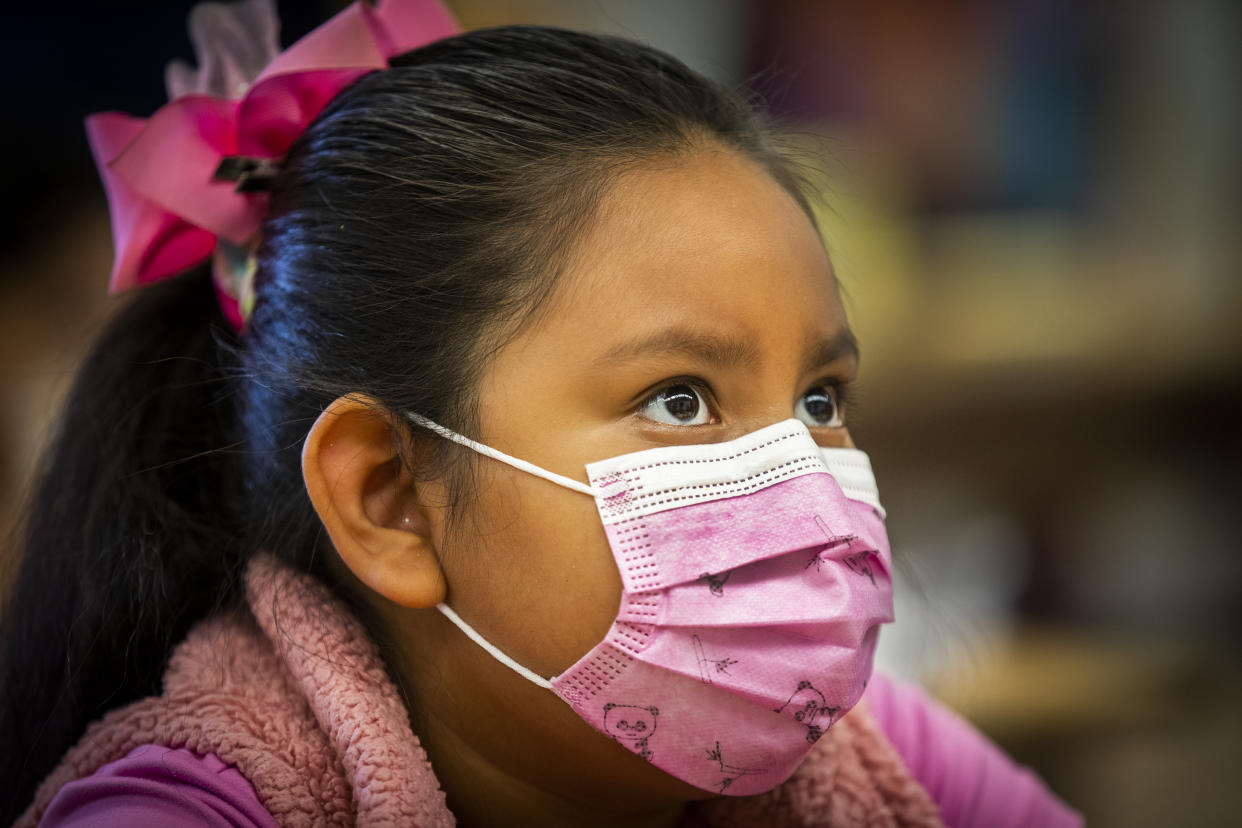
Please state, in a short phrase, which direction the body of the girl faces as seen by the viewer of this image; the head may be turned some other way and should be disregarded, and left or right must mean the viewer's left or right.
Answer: facing the viewer and to the right of the viewer

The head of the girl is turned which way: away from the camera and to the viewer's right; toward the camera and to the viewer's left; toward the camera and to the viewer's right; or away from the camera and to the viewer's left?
toward the camera and to the viewer's right
